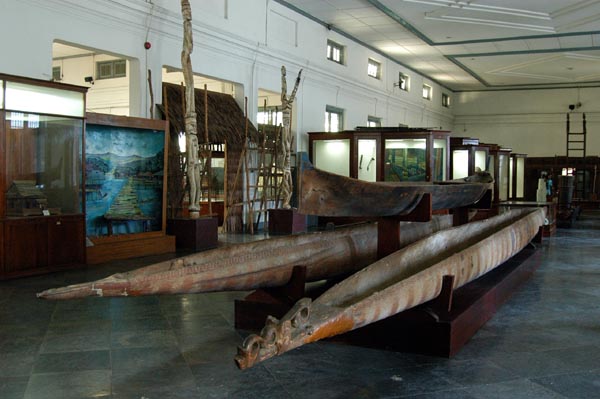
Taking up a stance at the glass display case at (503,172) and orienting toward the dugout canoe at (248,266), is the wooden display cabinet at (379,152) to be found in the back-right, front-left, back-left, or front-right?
front-right

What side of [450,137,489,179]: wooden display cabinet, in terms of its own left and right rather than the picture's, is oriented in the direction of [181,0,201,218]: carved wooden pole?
front

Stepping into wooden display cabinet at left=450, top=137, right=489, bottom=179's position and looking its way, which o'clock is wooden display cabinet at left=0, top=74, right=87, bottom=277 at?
wooden display cabinet at left=0, top=74, right=87, bottom=277 is roughly at 2 o'clock from wooden display cabinet at left=450, top=137, right=489, bottom=179.

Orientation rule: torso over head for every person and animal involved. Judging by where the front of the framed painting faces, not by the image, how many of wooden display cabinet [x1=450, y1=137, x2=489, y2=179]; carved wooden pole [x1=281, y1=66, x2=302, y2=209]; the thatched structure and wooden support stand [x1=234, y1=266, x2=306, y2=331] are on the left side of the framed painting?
3

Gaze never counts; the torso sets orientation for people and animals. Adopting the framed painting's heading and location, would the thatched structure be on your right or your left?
on your left

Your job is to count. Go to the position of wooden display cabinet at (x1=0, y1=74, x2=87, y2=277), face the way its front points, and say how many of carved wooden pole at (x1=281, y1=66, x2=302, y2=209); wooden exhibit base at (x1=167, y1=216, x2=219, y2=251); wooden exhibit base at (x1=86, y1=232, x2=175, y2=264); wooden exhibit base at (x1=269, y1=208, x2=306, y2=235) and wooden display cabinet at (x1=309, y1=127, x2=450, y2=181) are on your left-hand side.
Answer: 5

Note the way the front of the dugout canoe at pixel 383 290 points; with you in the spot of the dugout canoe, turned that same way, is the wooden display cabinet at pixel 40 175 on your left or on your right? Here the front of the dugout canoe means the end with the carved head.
on your right

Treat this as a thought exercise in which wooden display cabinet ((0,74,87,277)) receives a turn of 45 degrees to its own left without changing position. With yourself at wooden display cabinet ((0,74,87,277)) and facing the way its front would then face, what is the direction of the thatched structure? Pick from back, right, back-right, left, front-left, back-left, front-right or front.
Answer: front-left

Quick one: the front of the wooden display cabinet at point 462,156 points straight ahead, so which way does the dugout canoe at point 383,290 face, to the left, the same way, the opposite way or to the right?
to the right

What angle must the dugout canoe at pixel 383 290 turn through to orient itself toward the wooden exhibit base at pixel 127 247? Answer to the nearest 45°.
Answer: approximately 90° to its right

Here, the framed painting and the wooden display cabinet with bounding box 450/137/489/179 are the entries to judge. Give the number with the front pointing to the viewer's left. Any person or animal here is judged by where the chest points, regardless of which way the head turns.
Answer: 0

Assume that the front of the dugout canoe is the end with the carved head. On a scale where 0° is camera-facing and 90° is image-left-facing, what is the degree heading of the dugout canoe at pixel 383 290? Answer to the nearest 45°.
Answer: approximately 45°

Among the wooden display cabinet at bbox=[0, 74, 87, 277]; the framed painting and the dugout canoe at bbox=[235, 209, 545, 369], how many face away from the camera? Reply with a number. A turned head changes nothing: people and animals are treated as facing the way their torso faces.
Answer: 0

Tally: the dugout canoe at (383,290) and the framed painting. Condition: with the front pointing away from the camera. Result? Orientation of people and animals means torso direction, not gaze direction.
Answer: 0

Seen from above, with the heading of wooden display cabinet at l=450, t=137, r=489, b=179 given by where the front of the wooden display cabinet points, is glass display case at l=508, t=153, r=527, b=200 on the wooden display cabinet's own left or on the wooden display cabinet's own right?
on the wooden display cabinet's own left

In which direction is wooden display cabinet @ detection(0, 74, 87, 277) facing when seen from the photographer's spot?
facing the viewer and to the right of the viewer

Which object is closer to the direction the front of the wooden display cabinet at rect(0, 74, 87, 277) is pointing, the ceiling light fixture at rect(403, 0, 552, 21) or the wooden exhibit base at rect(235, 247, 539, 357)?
the wooden exhibit base

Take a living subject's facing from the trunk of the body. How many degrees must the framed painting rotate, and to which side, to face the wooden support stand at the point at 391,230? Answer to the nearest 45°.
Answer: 0° — it already faces it
